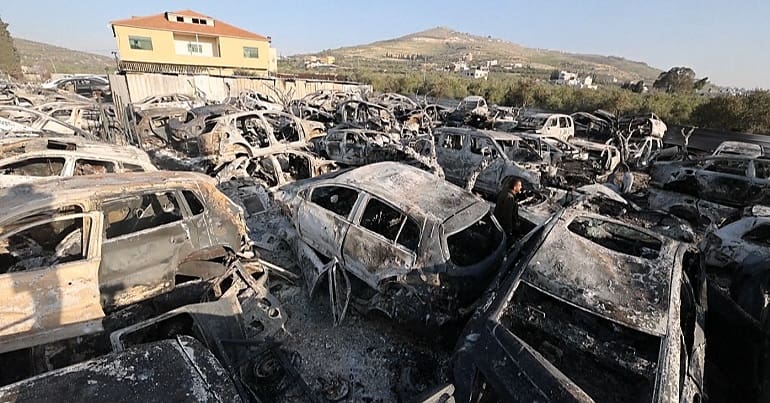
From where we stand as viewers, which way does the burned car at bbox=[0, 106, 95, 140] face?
facing to the right of the viewer

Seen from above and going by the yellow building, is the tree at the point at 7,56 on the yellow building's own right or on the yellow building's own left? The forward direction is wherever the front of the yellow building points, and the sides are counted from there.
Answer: on the yellow building's own right

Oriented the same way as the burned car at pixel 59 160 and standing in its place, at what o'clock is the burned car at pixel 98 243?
the burned car at pixel 98 243 is roughly at 9 o'clock from the burned car at pixel 59 160.

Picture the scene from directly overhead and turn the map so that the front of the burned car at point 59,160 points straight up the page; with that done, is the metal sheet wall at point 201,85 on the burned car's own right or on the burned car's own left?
on the burned car's own right

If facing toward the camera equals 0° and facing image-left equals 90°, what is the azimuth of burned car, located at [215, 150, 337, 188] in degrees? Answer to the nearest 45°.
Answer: approximately 90°

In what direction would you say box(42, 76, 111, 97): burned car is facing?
to the viewer's left

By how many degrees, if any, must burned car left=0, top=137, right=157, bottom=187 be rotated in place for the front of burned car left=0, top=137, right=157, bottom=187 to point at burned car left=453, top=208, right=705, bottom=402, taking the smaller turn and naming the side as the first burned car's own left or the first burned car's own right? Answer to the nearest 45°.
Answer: approximately 135° to the first burned car's own left

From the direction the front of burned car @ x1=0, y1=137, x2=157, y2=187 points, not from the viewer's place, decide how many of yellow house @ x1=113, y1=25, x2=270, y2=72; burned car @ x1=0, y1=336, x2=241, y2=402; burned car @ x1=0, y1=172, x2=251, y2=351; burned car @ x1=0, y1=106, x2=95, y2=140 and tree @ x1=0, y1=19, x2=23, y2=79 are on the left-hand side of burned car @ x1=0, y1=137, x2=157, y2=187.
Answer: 2

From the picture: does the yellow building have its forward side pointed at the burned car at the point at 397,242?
yes

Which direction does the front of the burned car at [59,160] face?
to the viewer's left

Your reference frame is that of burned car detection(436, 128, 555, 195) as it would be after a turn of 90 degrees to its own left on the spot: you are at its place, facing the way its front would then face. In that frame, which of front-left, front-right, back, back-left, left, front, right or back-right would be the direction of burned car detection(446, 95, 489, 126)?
front-left
